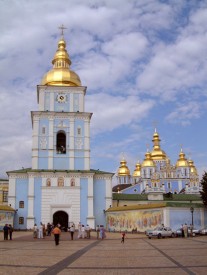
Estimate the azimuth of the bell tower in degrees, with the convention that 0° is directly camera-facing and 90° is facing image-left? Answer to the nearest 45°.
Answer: approximately 0°
